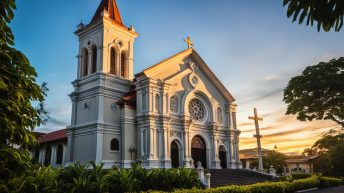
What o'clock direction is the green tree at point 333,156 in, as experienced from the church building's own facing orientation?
The green tree is roughly at 10 o'clock from the church building.

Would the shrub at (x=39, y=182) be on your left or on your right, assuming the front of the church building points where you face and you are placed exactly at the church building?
on your right

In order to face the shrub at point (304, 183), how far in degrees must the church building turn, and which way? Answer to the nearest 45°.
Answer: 0° — it already faces it

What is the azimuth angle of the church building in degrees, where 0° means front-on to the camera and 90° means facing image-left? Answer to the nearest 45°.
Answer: approximately 315°

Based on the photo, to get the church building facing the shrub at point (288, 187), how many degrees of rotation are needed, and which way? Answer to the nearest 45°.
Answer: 0° — it already faces it

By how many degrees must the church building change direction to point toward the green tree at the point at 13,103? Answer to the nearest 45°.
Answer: approximately 45° to its right

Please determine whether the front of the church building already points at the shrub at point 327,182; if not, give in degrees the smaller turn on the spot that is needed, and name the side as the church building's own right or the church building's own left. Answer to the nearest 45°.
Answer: approximately 45° to the church building's own left
